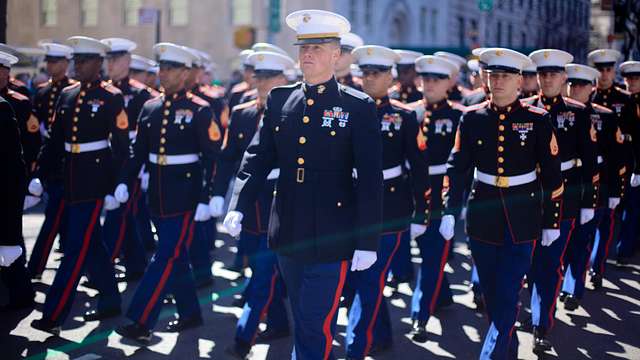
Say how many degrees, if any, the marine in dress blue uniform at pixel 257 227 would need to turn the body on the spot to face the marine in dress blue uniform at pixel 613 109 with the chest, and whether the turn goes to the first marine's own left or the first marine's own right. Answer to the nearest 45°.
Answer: approximately 180°

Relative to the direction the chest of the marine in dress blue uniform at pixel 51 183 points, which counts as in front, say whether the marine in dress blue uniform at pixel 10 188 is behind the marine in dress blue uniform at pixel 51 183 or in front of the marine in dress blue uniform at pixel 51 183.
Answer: in front

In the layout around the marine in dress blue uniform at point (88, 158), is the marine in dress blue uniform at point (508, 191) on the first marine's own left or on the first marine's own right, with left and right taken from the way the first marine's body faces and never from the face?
on the first marine's own left
